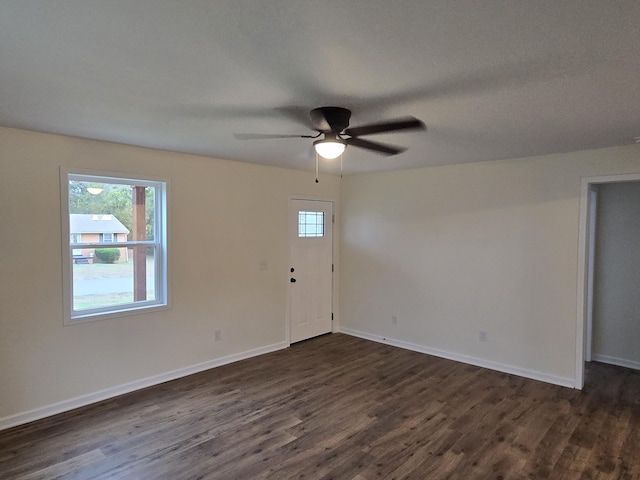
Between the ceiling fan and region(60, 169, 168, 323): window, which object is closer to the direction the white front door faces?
the ceiling fan

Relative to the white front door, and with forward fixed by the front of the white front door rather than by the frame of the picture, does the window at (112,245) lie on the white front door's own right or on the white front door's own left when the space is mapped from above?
on the white front door's own right

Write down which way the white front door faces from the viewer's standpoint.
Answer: facing the viewer and to the right of the viewer

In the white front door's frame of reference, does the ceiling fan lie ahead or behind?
ahead
